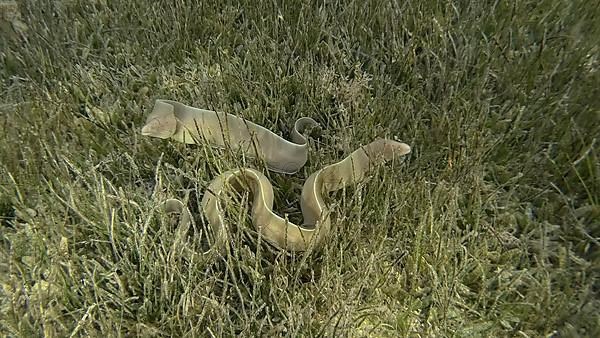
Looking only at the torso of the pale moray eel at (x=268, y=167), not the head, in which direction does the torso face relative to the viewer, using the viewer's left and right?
facing to the left of the viewer
